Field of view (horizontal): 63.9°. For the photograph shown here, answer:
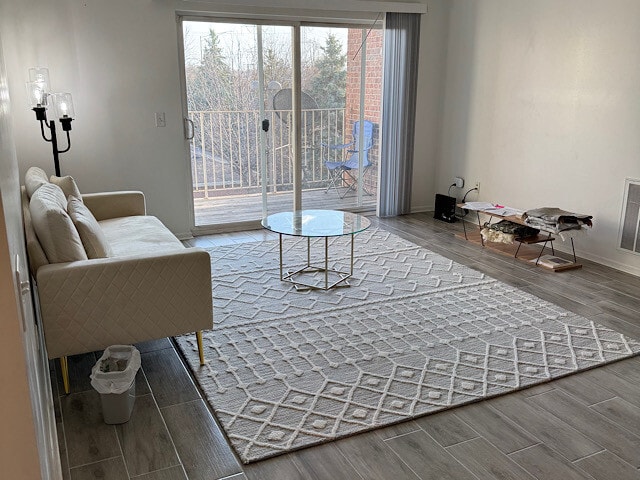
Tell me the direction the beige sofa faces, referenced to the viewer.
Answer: facing to the right of the viewer

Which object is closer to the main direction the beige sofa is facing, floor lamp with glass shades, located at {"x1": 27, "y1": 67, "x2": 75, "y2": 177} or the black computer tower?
the black computer tower

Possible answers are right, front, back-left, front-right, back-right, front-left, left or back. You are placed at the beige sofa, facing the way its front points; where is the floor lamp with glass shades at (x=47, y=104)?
left

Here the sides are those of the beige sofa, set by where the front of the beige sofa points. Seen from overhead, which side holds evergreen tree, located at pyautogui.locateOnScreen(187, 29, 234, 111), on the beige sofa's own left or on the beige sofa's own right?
on the beige sofa's own left

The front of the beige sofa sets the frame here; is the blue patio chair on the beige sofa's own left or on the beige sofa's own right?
on the beige sofa's own left

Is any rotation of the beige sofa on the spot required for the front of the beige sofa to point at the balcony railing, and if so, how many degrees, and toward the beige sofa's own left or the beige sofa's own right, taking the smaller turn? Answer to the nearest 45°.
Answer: approximately 45° to the beige sofa's own left

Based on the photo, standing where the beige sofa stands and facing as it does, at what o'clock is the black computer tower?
The black computer tower is roughly at 11 o'clock from the beige sofa.

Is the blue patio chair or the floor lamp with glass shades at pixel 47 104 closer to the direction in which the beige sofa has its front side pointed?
the blue patio chair

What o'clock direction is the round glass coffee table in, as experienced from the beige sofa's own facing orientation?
The round glass coffee table is roughly at 11 o'clock from the beige sofa.

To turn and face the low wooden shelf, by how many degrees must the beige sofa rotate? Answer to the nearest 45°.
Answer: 0° — it already faces it

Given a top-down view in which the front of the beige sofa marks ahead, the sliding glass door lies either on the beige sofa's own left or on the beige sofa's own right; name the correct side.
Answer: on the beige sofa's own left
